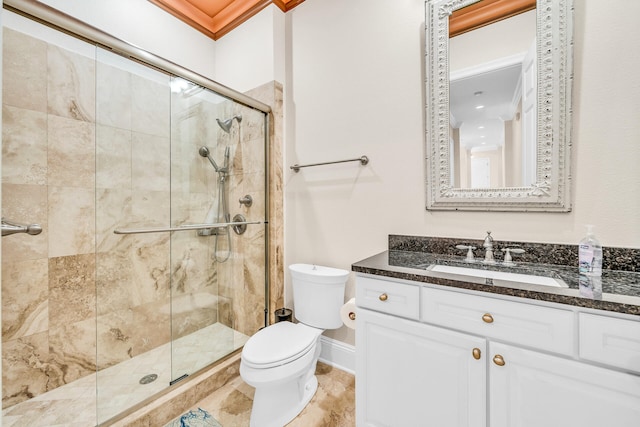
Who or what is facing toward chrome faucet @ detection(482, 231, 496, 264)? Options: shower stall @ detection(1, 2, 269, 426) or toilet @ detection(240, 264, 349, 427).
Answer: the shower stall

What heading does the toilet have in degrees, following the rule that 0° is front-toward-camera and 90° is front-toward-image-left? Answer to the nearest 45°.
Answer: approximately 45°

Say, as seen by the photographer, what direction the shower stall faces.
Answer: facing the viewer and to the right of the viewer

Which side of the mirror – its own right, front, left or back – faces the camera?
front

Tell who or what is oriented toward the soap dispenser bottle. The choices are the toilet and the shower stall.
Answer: the shower stall

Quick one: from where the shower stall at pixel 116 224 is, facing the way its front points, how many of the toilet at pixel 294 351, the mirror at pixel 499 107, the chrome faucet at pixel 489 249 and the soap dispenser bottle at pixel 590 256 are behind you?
0

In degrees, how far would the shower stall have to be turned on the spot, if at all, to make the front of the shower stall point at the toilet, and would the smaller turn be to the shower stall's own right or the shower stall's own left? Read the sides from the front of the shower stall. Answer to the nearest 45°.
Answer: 0° — it already faces it

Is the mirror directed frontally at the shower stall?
no

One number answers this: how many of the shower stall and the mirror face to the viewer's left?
0

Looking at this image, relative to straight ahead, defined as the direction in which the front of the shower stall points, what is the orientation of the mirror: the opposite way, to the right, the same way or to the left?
to the right

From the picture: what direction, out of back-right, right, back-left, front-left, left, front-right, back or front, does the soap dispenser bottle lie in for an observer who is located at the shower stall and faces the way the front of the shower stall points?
front

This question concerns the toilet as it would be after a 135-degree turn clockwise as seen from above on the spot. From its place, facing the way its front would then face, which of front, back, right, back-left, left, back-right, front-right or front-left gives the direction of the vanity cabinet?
back-right

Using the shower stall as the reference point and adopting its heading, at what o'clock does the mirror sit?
The mirror is roughly at 12 o'clock from the shower stall.

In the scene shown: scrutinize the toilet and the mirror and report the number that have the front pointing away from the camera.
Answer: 0
